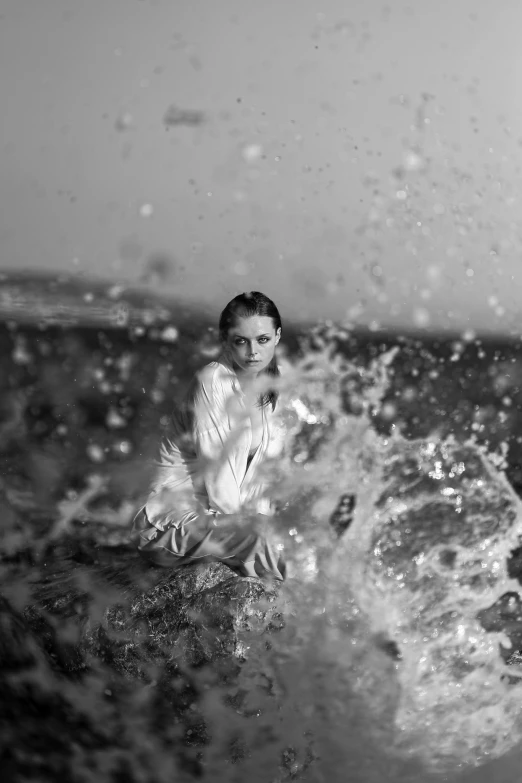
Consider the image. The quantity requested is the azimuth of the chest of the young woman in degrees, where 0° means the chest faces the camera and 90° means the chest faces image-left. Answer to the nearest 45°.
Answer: approximately 315°
